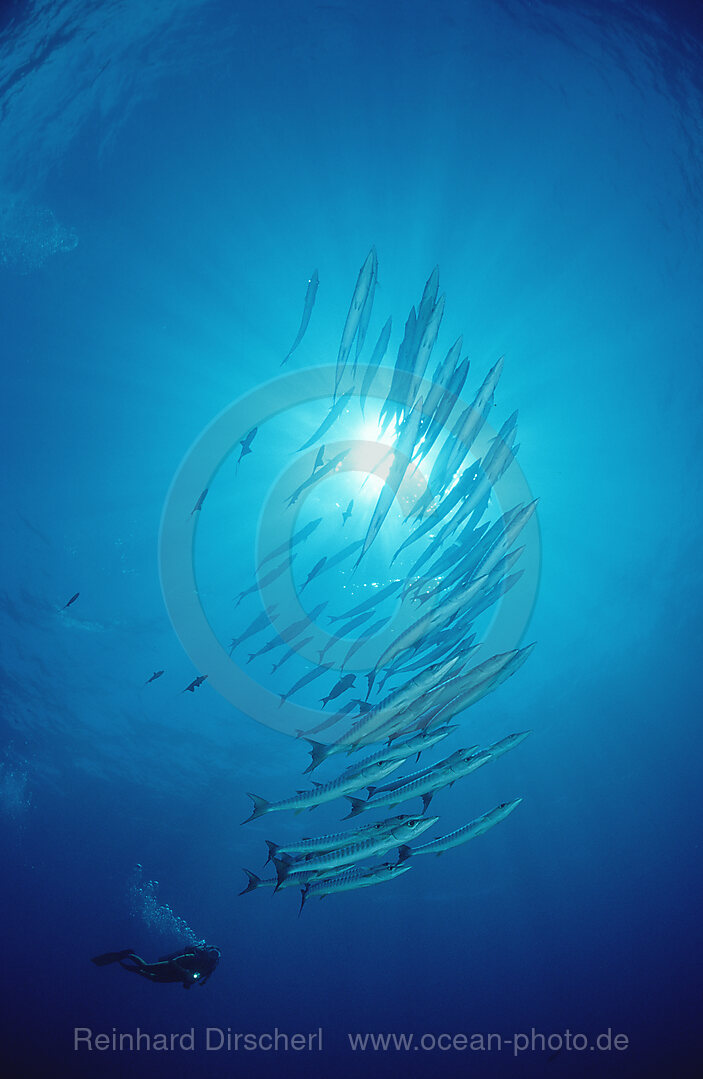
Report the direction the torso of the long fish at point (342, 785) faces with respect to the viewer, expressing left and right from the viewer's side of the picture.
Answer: facing to the right of the viewer

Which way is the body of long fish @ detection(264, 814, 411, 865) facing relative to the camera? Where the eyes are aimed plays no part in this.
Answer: to the viewer's right

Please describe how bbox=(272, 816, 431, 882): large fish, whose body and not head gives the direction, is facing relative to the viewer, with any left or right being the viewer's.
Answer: facing to the right of the viewer

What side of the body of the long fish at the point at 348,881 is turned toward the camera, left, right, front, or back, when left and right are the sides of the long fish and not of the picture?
right

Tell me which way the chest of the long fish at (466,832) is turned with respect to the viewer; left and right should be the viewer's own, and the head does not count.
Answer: facing to the right of the viewer
